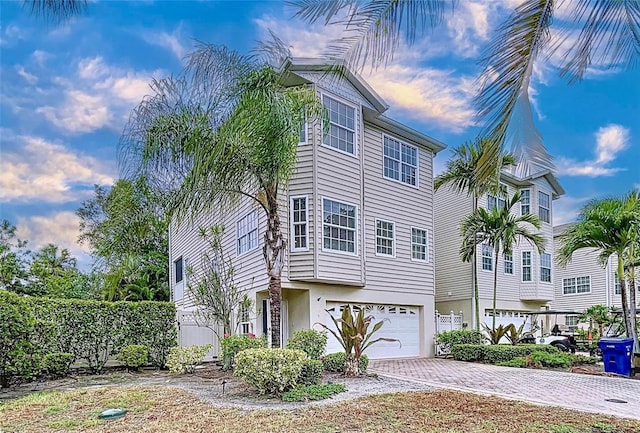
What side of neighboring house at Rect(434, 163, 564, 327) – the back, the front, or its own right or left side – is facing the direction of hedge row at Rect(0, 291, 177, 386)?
right

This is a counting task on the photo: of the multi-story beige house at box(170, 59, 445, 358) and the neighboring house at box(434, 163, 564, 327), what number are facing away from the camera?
0

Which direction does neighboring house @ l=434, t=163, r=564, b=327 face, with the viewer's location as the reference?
facing the viewer and to the right of the viewer

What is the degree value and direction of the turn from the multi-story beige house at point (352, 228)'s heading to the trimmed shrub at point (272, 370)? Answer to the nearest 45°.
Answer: approximately 45° to its right

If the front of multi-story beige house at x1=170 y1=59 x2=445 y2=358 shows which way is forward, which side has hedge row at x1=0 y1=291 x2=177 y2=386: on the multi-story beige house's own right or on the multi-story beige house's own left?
on the multi-story beige house's own right

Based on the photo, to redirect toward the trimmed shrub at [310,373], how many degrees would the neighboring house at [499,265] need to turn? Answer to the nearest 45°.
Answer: approximately 45° to its right

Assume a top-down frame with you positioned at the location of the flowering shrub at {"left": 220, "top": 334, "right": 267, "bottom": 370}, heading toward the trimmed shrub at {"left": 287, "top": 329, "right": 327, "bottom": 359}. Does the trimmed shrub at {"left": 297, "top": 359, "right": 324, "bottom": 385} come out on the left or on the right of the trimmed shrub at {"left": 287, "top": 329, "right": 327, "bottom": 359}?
right

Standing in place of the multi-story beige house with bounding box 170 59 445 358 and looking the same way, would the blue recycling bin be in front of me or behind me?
in front

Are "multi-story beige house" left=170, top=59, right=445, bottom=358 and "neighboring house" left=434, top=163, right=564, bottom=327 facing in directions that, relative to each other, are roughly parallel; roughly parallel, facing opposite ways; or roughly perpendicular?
roughly parallel
